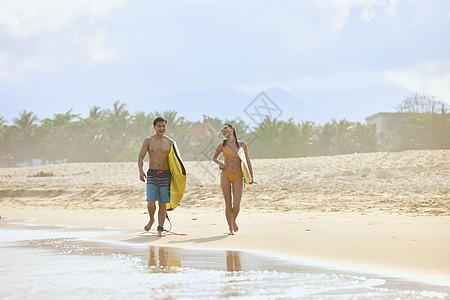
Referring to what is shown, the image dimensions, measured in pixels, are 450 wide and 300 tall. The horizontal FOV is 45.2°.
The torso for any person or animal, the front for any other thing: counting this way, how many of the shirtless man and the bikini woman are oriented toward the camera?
2

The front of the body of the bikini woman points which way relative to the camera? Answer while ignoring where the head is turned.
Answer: toward the camera

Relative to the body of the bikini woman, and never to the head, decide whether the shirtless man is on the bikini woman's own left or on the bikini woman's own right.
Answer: on the bikini woman's own right

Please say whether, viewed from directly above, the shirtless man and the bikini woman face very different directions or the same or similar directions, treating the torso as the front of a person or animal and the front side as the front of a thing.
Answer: same or similar directions

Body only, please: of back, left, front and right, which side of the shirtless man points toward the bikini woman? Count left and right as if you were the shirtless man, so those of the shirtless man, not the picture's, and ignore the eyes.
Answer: left

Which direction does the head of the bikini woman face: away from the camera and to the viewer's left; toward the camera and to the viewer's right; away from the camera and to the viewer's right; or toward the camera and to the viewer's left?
toward the camera and to the viewer's left

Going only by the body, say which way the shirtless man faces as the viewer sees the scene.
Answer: toward the camera
